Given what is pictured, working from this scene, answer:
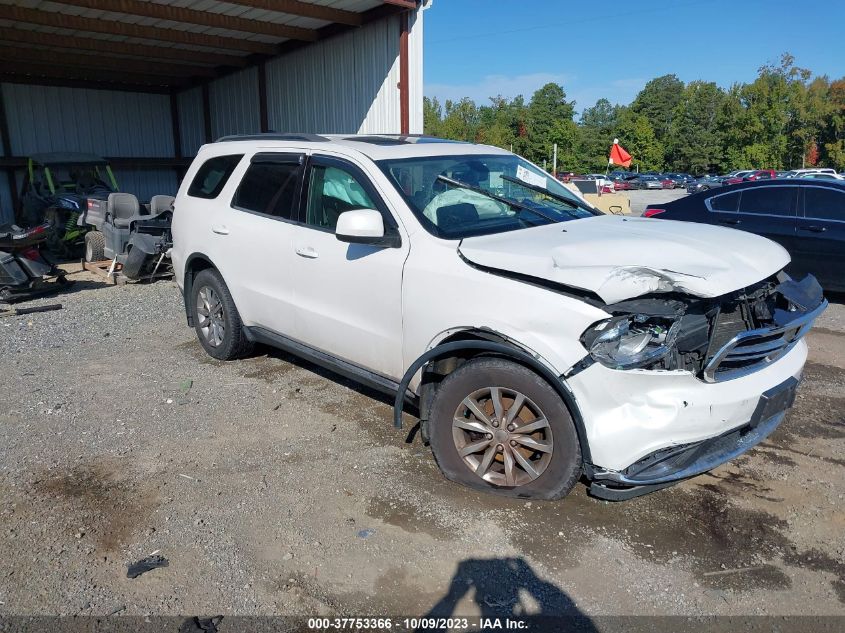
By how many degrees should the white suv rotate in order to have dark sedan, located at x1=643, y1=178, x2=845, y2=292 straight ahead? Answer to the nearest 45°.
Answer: approximately 90° to its left

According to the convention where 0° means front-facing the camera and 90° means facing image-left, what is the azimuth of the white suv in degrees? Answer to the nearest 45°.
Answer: approximately 315°

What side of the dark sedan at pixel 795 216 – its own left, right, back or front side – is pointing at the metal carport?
back

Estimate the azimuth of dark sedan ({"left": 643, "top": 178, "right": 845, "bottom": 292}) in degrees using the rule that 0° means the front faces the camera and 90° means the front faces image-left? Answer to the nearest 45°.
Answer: approximately 270°

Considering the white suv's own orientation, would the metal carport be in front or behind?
behind
